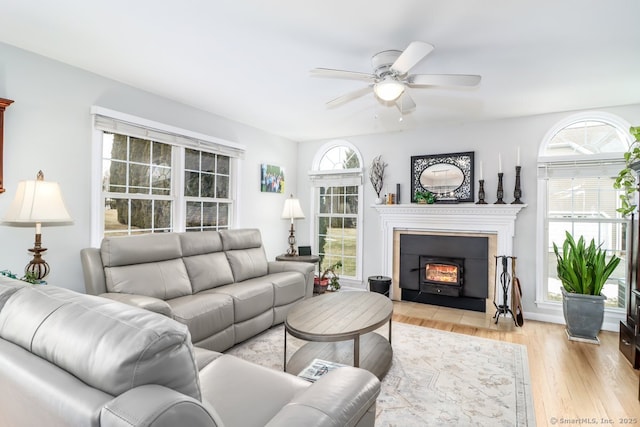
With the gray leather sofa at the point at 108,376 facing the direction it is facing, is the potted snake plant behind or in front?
in front

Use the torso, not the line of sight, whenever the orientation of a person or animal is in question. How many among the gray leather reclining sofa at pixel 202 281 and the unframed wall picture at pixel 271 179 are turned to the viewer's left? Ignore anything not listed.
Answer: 0

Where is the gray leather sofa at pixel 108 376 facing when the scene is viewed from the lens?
facing away from the viewer and to the right of the viewer

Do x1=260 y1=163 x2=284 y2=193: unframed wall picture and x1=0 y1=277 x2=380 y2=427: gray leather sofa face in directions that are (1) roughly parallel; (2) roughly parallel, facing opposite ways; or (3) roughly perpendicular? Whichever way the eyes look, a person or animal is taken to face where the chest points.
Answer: roughly perpendicular

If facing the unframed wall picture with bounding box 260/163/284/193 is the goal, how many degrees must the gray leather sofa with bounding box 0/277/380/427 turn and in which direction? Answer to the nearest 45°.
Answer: approximately 45° to its left

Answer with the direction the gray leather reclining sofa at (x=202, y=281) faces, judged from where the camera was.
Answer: facing the viewer and to the right of the viewer

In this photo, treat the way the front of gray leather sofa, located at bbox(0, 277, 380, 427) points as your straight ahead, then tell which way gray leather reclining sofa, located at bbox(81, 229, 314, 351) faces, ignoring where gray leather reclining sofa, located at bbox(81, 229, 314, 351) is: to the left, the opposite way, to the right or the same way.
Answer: to the right

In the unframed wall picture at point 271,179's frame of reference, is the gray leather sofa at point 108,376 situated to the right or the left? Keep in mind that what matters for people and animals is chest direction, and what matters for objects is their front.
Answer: on its right

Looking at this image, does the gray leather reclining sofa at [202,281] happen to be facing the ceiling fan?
yes
